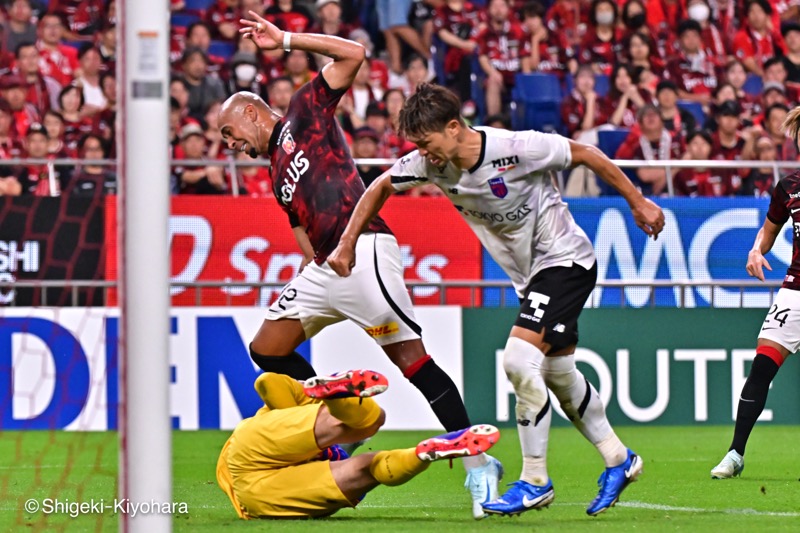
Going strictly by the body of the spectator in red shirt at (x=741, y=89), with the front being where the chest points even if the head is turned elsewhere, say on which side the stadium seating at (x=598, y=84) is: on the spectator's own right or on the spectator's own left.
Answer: on the spectator's own right

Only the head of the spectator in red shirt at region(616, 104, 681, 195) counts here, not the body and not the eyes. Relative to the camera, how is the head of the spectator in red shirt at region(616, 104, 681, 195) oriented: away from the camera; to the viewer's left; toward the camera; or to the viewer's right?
toward the camera

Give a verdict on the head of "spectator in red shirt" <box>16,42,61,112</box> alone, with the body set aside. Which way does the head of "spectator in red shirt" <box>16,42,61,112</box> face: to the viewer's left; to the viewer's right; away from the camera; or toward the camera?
toward the camera

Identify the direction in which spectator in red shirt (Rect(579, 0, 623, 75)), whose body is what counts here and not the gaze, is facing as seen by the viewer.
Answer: toward the camera

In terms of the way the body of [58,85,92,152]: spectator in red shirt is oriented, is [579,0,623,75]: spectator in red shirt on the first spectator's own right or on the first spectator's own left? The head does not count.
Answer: on the first spectator's own left

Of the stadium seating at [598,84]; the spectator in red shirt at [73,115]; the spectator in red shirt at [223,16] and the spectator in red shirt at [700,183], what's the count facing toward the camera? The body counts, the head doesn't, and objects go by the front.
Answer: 4

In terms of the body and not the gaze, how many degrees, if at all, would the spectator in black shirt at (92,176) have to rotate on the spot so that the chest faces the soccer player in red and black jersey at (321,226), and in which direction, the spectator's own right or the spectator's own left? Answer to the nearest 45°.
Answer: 0° — they already face them

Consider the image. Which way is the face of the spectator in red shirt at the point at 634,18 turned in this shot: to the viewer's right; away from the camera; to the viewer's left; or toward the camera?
toward the camera

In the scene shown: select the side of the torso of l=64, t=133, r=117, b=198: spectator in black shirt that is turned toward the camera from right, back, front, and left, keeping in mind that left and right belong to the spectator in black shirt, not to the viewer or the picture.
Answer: front

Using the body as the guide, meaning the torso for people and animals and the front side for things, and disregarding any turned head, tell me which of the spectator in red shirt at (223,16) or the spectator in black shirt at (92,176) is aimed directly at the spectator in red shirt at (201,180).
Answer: the spectator in red shirt at (223,16)

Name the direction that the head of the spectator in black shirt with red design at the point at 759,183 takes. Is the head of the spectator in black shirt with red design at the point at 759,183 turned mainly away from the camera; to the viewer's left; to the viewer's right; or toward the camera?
toward the camera

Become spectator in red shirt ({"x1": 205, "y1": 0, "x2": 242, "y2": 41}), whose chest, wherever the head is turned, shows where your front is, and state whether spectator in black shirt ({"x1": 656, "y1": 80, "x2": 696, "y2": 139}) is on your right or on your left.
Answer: on your left

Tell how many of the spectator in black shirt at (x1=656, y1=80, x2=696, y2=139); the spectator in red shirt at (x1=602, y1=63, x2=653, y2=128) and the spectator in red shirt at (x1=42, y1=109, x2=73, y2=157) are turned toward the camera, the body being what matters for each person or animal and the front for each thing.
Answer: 3

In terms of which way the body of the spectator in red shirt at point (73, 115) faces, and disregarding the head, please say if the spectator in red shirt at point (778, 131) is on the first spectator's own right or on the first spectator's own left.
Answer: on the first spectator's own left

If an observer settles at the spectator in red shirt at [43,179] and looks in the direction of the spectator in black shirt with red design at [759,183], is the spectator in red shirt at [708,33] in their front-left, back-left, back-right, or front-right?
front-left
